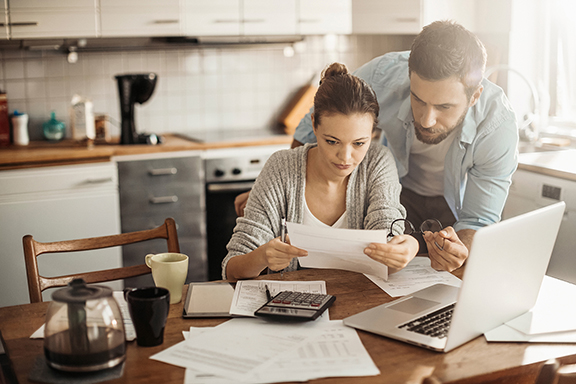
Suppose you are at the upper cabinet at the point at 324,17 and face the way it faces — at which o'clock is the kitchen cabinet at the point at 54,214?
The kitchen cabinet is roughly at 2 o'clock from the upper cabinet.

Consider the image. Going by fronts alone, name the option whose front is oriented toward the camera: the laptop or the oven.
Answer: the oven

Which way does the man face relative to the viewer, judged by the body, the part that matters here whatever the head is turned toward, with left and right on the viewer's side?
facing the viewer and to the left of the viewer

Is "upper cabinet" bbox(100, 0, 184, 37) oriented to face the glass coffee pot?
yes

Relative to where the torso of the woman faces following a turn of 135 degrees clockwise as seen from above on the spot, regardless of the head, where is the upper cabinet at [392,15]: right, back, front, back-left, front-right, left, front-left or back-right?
front-right

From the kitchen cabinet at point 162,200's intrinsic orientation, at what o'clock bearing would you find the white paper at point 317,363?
The white paper is roughly at 12 o'clock from the kitchen cabinet.

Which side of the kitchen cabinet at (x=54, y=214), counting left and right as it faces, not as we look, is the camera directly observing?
front

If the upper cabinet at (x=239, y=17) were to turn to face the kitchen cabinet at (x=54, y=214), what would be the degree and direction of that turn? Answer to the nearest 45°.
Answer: approximately 45° to its right

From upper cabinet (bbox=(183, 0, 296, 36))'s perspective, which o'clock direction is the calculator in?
The calculator is roughly at 12 o'clock from the upper cabinet.

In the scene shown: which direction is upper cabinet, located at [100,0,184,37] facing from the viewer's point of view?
toward the camera

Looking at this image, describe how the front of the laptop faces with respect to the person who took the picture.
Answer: facing away from the viewer and to the left of the viewer

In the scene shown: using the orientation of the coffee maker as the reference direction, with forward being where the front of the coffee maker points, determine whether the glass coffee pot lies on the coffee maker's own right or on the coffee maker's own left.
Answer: on the coffee maker's own right
